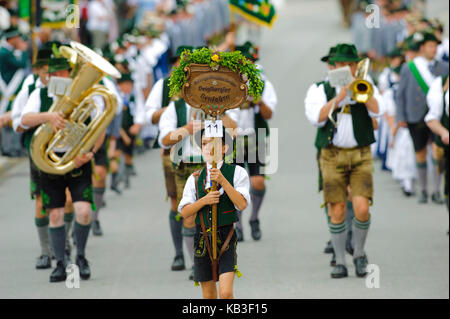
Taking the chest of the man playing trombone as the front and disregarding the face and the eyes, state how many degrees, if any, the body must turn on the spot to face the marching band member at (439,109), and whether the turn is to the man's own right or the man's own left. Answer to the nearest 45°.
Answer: approximately 135° to the man's own left

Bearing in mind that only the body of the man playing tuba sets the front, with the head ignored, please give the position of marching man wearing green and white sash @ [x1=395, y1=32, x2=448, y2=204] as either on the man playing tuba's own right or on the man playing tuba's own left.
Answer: on the man playing tuba's own left

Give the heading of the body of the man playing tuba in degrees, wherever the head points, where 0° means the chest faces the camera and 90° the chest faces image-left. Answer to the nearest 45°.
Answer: approximately 0°

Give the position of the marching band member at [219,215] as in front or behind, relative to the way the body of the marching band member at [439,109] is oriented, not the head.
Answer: in front

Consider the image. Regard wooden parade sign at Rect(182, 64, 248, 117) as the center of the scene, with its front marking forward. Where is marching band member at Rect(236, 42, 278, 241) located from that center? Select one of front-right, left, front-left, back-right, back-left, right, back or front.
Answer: back
